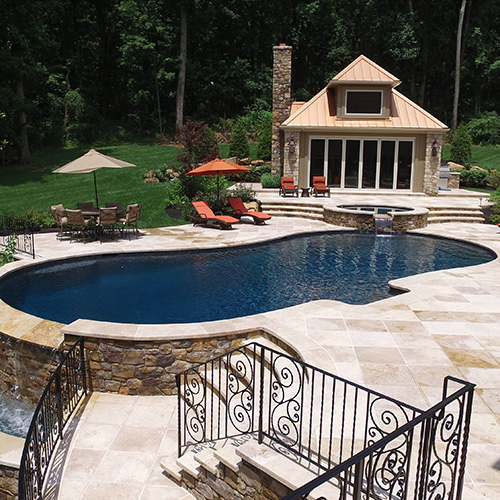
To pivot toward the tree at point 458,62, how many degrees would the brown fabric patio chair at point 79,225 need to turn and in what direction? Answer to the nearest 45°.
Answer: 0° — it already faces it

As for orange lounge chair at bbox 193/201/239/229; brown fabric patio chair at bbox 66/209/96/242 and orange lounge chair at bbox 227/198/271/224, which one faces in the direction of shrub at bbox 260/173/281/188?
the brown fabric patio chair

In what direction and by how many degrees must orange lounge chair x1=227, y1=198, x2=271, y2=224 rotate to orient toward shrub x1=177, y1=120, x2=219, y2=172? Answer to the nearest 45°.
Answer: approximately 180°

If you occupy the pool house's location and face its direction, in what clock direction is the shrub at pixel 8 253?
The shrub is roughly at 1 o'clock from the pool house.

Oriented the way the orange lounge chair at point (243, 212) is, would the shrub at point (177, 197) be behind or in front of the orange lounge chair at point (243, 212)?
behind

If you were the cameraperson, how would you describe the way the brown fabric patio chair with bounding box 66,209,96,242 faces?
facing away from the viewer and to the right of the viewer

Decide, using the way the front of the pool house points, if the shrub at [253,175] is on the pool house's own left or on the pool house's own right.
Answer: on the pool house's own right

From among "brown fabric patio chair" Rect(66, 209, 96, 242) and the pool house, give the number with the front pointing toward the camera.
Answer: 1

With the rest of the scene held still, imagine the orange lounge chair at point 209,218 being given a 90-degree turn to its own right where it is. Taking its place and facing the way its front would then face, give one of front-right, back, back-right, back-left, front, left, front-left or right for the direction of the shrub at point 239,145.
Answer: back-right

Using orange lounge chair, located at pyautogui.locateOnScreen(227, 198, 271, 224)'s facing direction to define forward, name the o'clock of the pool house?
The pool house is roughly at 9 o'clock from the orange lounge chair.

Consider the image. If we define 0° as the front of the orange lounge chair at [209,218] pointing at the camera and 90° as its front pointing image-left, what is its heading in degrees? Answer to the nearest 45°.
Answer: approximately 315°
